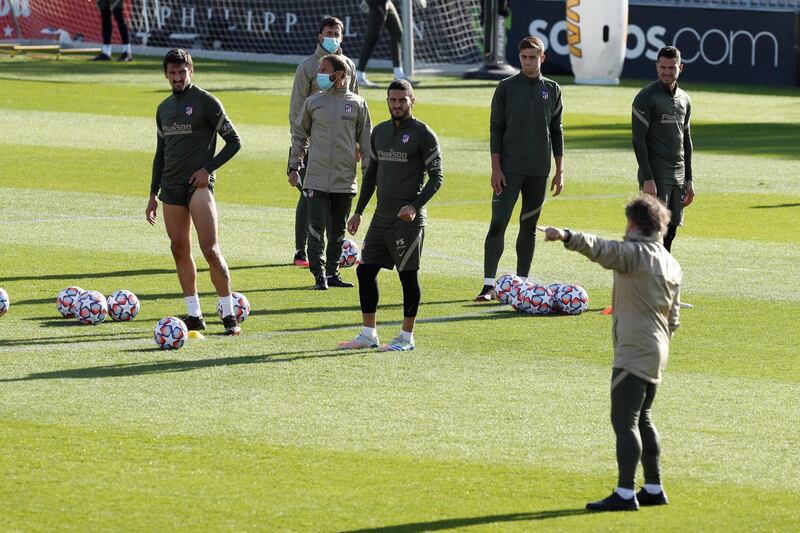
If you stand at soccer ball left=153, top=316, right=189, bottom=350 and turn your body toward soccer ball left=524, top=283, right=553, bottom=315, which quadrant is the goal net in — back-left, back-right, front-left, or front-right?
front-left

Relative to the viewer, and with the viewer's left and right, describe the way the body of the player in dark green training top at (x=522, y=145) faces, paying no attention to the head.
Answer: facing the viewer

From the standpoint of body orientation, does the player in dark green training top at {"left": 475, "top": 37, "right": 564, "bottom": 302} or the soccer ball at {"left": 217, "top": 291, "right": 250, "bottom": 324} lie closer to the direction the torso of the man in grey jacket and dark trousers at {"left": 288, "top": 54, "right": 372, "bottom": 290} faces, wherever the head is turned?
the soccer ball

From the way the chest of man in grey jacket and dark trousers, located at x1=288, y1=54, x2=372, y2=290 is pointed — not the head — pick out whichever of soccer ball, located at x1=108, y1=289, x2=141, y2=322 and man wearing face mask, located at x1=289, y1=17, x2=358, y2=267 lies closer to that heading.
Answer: the soccer ball

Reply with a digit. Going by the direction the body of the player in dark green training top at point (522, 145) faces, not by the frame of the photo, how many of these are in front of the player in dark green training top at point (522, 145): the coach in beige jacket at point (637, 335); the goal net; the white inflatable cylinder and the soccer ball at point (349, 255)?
1

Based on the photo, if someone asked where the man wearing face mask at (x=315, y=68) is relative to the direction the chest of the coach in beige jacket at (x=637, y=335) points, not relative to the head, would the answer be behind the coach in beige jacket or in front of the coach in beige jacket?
in front

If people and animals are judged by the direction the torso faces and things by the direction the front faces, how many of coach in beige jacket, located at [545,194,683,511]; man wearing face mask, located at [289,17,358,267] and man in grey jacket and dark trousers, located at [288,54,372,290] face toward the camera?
2

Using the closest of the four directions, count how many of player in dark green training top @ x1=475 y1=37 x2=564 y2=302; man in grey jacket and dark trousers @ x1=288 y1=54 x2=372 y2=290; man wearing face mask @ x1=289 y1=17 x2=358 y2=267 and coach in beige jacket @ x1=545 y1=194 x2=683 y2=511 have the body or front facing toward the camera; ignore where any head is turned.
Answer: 3

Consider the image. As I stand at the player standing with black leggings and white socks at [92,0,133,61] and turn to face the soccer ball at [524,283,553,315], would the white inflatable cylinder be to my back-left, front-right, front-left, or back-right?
front-left

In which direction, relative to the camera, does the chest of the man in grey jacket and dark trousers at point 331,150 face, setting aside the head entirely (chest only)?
toward the camera

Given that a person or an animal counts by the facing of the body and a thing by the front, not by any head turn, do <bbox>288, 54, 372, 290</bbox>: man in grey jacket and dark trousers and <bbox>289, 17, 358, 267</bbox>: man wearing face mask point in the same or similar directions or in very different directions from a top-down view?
same or similar directions

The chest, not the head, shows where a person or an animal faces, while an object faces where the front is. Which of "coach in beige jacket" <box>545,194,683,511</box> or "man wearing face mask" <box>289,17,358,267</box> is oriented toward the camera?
the man wearing face mask

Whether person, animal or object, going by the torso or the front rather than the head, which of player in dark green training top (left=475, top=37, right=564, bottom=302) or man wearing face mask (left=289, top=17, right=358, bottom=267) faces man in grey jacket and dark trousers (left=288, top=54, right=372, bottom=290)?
the man wearing face mask

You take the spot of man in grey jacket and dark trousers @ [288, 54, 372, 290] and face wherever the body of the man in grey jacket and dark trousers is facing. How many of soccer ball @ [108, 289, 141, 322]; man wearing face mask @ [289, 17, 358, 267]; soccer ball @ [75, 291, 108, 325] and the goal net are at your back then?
2

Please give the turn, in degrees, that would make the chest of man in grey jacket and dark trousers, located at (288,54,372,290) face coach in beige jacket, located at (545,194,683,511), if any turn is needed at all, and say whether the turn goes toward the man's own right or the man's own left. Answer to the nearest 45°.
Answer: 0° — they already face them
